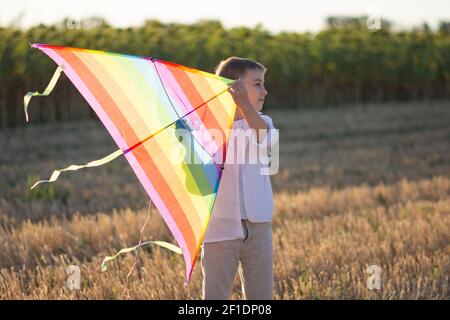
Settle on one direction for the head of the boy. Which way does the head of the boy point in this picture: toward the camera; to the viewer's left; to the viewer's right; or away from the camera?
to the viewer's right

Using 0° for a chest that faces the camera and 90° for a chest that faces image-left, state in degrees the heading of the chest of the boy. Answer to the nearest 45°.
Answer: approximately 315°
